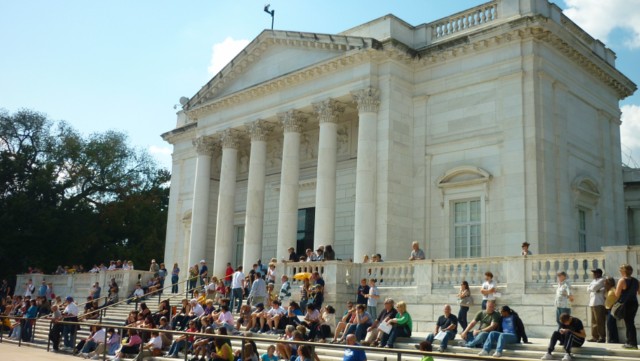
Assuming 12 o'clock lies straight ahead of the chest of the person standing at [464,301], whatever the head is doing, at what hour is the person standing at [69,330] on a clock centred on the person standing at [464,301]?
the person standing at [69,330] is roughly at 2 o'clock from the person standing at [464,301].

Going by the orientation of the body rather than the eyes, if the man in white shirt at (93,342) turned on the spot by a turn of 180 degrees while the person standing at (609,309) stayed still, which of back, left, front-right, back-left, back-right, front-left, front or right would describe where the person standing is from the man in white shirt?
front-right

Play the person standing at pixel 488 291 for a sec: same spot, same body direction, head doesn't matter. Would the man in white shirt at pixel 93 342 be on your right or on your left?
on your right

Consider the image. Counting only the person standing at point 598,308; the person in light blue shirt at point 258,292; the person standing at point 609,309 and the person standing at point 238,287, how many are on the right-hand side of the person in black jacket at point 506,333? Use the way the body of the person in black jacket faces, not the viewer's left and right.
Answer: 2

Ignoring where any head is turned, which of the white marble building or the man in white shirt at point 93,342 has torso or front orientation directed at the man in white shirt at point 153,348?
the white marble building

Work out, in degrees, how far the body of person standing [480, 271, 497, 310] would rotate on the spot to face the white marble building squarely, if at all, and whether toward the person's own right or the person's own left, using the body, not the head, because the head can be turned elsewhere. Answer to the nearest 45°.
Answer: approximately 135° to the person's own right

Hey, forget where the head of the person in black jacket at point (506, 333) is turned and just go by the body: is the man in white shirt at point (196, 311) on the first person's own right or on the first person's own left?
on the first person's own right

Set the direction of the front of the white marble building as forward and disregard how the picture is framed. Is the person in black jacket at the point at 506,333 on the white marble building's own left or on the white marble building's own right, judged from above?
on the white marble building's own left
